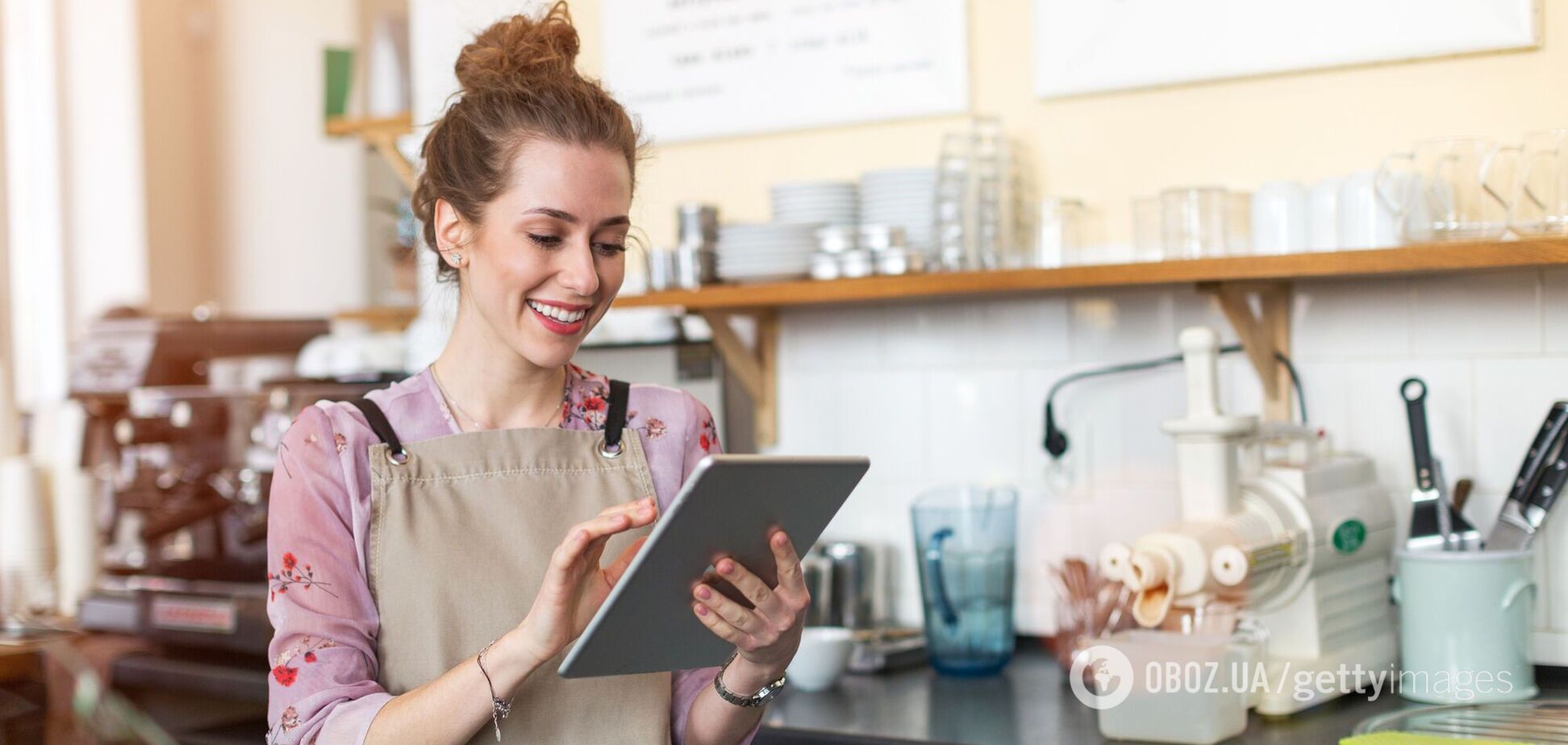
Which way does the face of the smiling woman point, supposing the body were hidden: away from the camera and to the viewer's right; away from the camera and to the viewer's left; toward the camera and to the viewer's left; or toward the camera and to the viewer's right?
toward the camera and to the viewer's right

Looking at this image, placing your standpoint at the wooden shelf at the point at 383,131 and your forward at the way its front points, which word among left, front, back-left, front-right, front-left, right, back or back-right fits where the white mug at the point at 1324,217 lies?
back-left

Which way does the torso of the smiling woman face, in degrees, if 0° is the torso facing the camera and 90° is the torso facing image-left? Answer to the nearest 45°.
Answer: approximately 315°

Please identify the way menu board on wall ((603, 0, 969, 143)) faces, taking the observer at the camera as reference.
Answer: facing the viewer

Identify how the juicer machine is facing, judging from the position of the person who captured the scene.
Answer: facing the viewer and to the left of the viewer

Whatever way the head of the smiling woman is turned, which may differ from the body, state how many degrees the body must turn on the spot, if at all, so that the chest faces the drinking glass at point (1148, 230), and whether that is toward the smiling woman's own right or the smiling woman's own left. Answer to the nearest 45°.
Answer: approximately 90° to the smiling woman's own left

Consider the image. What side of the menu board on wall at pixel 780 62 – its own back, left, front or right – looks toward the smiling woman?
front

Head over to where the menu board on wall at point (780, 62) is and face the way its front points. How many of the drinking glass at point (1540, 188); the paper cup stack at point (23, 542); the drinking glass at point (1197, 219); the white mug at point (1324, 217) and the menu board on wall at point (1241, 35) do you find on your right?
1

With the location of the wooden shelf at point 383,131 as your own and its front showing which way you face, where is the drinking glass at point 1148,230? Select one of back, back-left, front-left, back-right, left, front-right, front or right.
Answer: back-left

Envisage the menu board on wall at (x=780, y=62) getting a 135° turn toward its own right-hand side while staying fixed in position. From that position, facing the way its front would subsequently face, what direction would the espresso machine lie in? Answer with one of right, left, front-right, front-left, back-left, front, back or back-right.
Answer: front-left
